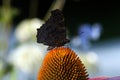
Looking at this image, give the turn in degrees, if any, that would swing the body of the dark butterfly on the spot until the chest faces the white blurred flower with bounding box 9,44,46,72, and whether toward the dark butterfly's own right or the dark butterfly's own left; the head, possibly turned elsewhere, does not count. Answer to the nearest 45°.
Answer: approximately 90° to the dark butterfly's own left

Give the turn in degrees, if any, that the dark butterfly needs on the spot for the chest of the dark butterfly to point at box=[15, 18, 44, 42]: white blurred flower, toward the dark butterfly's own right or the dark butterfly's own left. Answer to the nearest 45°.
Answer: approximately 90° to the dark butterfly's own left

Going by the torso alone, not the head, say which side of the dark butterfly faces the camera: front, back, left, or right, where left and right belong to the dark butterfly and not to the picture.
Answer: right
